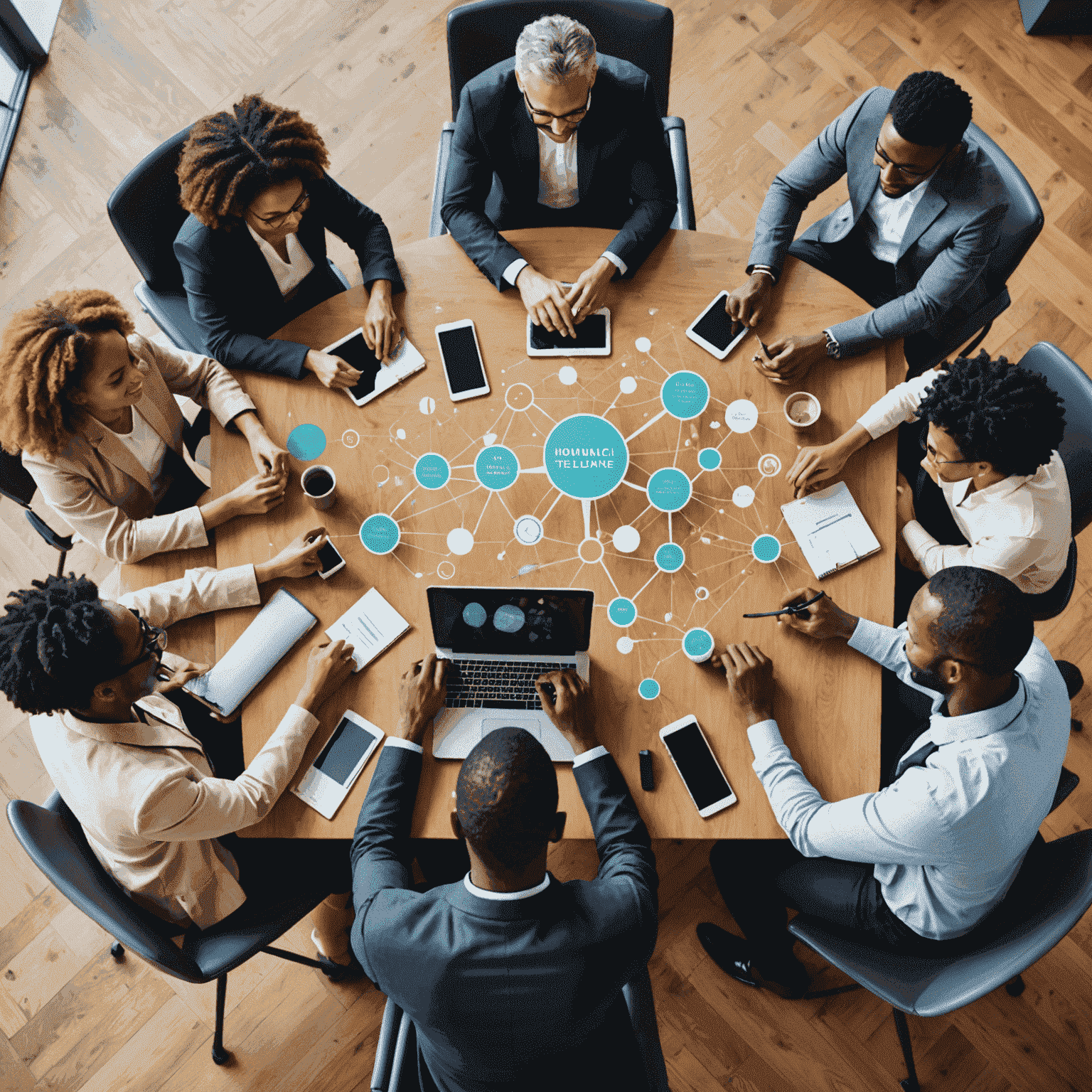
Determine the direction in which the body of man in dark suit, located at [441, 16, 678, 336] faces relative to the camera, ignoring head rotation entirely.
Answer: toward the camera

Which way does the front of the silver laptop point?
toward the camera

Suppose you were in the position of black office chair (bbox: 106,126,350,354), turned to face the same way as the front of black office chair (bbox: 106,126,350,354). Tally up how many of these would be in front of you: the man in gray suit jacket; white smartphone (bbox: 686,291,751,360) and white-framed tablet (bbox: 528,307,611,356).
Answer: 3

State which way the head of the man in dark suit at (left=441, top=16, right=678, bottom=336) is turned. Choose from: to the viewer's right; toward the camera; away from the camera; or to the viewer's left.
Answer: toward the camera

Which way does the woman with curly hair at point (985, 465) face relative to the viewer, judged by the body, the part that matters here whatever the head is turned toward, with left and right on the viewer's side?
facing to the left of the viewer

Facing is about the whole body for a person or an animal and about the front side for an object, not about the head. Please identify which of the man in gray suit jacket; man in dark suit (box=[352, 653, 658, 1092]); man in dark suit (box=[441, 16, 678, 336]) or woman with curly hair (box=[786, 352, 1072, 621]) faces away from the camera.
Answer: man in dark suit (box=[352, 653, 658, 1092])

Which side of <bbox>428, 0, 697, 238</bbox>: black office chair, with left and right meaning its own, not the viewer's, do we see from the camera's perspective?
front

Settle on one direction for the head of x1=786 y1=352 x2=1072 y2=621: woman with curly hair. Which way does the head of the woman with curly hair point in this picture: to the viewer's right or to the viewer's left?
to the viewer's left

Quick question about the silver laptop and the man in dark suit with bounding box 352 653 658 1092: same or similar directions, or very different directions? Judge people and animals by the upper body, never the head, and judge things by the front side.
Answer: very different directions

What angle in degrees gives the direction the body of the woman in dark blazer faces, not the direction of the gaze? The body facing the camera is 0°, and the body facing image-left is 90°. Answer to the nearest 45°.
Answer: approximately 315°

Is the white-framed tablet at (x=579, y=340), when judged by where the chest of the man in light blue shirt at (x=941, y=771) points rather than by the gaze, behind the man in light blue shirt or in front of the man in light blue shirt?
in front
